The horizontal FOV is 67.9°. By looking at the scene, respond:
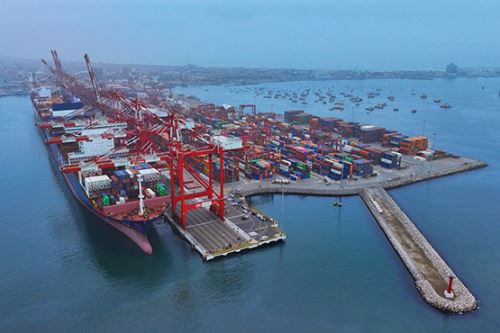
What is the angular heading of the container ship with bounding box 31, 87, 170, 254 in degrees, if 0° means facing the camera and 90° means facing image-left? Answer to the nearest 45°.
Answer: approximately 315°

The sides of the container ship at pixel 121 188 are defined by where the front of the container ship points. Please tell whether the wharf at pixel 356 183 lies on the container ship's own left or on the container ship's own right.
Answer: on the container ship's own left

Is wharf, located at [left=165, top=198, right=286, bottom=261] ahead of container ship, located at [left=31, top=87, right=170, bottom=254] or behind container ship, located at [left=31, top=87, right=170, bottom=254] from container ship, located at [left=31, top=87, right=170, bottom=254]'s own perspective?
ahead

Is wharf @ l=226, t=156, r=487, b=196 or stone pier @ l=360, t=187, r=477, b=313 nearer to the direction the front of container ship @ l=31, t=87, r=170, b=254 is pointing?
the stone pier

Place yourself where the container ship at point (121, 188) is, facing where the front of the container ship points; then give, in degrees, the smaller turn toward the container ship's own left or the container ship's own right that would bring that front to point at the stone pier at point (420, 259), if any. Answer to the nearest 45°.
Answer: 0° — it already faces it
